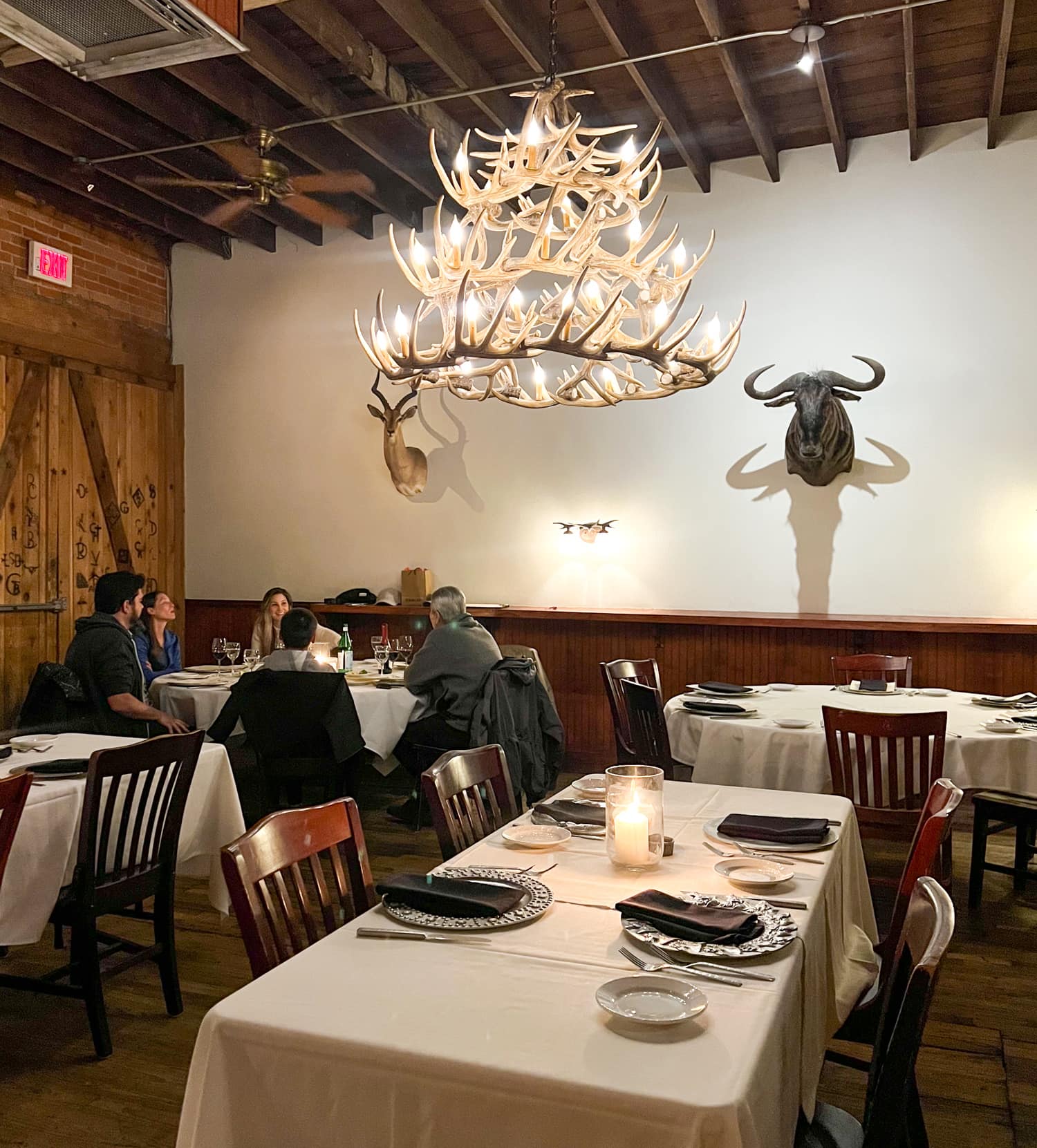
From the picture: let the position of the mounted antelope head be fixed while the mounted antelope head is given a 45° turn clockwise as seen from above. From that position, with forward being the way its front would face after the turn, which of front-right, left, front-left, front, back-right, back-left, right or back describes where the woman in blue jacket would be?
front

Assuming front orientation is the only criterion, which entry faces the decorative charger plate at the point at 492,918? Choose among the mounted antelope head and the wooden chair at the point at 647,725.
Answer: the mounted antelope head

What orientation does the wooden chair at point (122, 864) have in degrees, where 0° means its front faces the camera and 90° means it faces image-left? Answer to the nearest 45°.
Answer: approximately 135°

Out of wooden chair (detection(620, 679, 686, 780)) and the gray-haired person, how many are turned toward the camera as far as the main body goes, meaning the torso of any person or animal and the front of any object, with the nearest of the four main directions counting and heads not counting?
0

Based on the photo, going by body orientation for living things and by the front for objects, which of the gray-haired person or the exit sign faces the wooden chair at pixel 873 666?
the exit sign

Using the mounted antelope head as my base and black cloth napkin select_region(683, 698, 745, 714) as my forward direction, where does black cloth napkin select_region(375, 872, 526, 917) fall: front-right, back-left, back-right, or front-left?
front-right

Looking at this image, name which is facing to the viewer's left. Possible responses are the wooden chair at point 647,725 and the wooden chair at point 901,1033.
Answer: the wooden chair at point 901,1033

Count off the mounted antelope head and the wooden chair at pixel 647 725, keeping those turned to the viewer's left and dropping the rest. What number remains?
0

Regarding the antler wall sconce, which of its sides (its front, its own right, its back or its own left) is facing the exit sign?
right

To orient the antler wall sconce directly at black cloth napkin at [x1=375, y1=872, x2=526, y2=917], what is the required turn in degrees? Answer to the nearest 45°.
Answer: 0° — it already faces it

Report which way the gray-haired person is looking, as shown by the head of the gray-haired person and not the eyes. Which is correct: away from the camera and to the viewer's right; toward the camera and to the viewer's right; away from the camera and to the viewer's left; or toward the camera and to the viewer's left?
away from the camera and to the viewer's left

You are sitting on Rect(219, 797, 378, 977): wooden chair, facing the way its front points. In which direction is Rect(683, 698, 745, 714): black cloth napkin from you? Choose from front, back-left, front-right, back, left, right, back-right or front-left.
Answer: left

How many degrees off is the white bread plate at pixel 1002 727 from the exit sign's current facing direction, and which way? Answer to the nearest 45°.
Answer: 0° — it already faces it

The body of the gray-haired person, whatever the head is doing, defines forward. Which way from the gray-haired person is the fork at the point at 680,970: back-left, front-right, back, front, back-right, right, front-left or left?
back-left

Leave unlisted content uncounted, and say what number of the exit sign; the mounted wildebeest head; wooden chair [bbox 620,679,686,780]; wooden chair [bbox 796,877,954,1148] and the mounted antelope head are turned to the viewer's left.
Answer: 1

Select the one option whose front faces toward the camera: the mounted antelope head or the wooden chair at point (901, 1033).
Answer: the mounted antelope head

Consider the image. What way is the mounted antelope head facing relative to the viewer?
toward the camera

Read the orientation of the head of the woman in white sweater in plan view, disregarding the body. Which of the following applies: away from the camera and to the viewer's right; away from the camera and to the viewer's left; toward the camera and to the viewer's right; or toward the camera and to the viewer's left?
toward the camera and to the viewer's right

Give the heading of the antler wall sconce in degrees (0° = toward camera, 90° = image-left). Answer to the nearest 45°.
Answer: approximately 0°
